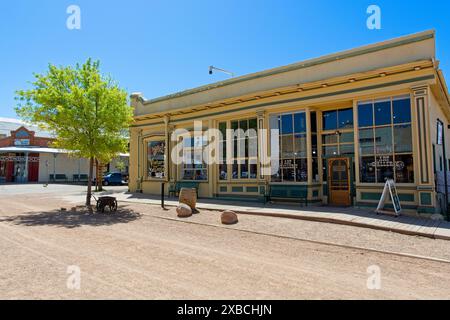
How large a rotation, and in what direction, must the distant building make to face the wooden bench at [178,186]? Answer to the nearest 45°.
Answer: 0° — it already faces it

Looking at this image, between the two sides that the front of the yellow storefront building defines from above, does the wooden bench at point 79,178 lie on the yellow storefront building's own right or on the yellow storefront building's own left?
on the yellow storefront building's own right

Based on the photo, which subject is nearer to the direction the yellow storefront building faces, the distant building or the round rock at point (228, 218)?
the round rock

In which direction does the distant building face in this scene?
toward the camera

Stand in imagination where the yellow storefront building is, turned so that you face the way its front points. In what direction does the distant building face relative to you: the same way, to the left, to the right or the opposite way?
to the left

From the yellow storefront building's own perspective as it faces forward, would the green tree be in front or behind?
in front

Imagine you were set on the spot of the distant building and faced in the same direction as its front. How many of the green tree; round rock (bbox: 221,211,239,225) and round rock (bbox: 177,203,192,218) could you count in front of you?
3

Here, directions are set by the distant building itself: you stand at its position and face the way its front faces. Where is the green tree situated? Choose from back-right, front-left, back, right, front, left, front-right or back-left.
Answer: front

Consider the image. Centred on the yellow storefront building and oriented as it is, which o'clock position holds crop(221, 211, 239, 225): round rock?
The round rock is roughly at 12 o'clock from the yellow storefront building.

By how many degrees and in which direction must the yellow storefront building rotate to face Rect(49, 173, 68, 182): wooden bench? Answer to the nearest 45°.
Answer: approximately 90° to its right

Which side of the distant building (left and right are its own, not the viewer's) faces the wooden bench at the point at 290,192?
front

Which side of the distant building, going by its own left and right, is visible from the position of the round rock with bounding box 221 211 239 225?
front

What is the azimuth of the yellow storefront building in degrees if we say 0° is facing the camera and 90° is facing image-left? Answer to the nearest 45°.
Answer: approximately 45°

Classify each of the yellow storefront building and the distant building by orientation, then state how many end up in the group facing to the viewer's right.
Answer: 0
